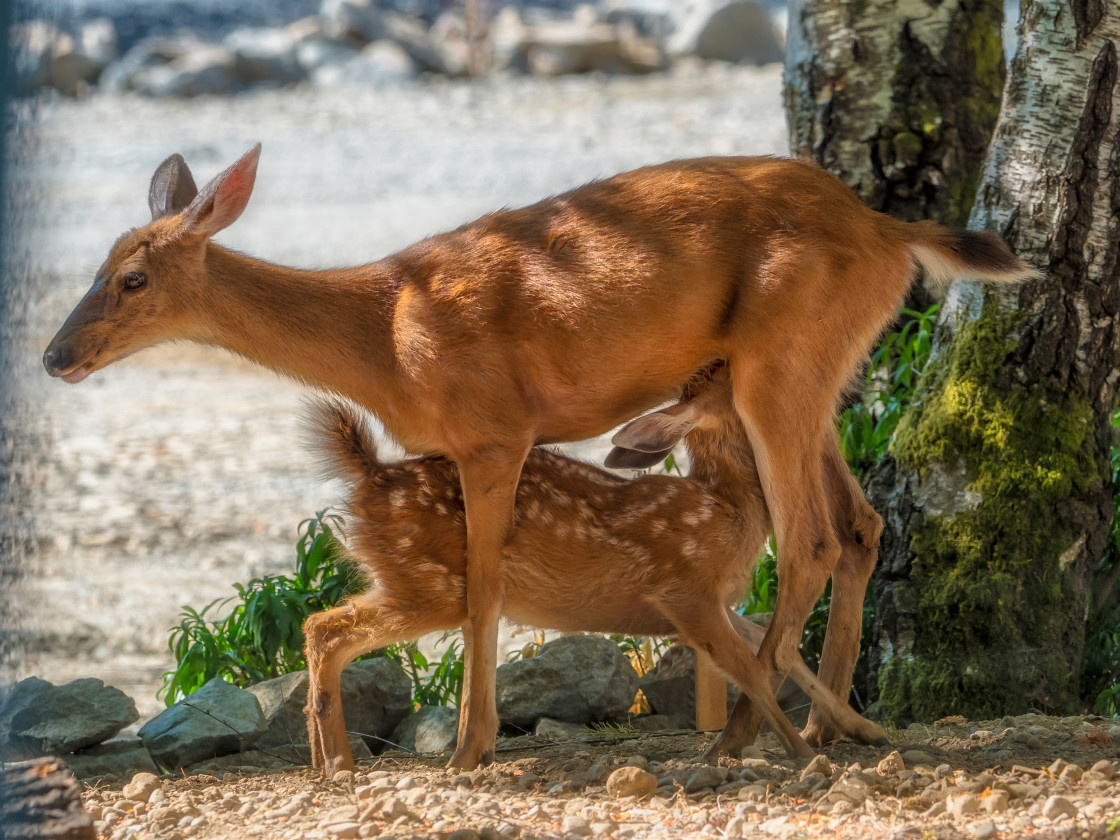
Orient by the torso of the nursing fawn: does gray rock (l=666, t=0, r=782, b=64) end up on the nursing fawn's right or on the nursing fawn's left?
on the nursing fawn's left

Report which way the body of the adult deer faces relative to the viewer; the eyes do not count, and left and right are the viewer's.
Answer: facing to the left of the viewer

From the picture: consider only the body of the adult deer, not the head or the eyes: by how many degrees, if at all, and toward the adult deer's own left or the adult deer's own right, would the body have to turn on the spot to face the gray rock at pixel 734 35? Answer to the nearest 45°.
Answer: approximately 90° to the adult deer's own right

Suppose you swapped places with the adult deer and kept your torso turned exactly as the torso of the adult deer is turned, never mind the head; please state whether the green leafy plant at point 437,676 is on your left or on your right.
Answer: on your right

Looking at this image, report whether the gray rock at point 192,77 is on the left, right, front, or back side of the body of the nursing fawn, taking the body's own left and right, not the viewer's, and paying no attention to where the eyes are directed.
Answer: left

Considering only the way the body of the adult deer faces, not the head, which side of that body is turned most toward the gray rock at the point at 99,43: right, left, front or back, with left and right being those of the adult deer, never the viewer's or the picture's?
right

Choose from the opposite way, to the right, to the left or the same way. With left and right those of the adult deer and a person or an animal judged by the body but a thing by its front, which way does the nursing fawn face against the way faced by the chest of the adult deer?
the opposite way

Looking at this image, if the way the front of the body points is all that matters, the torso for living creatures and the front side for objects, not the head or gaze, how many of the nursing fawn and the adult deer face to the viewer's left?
1

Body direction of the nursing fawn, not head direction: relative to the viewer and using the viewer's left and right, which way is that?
facing to the right of the viewer

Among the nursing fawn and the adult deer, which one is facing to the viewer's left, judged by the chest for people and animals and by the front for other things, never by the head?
the adult deer

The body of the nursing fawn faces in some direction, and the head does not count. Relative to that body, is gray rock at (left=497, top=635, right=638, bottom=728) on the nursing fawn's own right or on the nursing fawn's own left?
on the nursing fawn's own left
